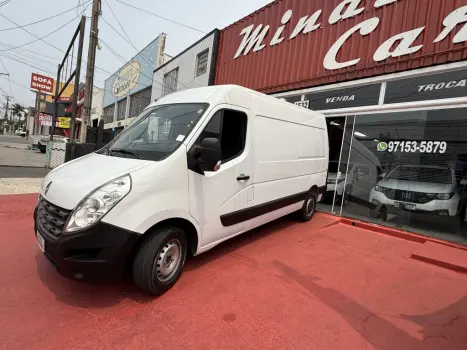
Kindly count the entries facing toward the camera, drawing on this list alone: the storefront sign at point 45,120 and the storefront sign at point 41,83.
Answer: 2

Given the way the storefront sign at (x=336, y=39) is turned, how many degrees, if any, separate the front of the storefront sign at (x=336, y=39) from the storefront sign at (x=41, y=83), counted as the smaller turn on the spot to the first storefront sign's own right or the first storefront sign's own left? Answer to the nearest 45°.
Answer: approximately 90° to the first storefront sign's own right

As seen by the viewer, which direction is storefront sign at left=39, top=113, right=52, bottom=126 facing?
toward the camera

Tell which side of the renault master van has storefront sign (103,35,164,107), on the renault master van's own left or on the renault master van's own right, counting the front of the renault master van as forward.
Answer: on the renault master van's own right

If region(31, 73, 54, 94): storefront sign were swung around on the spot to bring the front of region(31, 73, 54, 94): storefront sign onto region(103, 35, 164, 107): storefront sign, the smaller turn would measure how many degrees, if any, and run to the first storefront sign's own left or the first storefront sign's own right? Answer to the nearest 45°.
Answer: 0° — it already faces it

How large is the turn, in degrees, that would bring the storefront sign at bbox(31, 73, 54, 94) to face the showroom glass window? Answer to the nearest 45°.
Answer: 0° — it already faces it

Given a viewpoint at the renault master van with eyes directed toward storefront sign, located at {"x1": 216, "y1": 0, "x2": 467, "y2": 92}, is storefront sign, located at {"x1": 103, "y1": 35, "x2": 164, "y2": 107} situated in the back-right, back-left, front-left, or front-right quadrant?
front-left

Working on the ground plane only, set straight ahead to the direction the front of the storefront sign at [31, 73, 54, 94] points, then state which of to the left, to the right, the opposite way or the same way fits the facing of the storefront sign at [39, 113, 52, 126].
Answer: the same way

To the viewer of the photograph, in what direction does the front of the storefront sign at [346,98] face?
facing the viewer and to the left of the viewer

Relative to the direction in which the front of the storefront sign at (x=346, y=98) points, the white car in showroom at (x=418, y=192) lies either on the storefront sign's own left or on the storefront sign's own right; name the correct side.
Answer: on the storefront sign's own left

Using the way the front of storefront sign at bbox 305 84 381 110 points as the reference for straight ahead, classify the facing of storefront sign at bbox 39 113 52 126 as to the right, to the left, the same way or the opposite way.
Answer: to the left

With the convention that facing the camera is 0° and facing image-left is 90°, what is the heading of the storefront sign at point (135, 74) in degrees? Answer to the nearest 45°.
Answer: approximately 45°

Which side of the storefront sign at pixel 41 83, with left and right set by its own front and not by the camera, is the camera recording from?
front

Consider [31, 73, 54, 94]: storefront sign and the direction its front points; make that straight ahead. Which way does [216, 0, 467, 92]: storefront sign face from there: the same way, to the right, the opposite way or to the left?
to the right

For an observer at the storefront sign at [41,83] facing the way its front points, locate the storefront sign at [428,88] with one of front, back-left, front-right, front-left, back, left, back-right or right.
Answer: front
